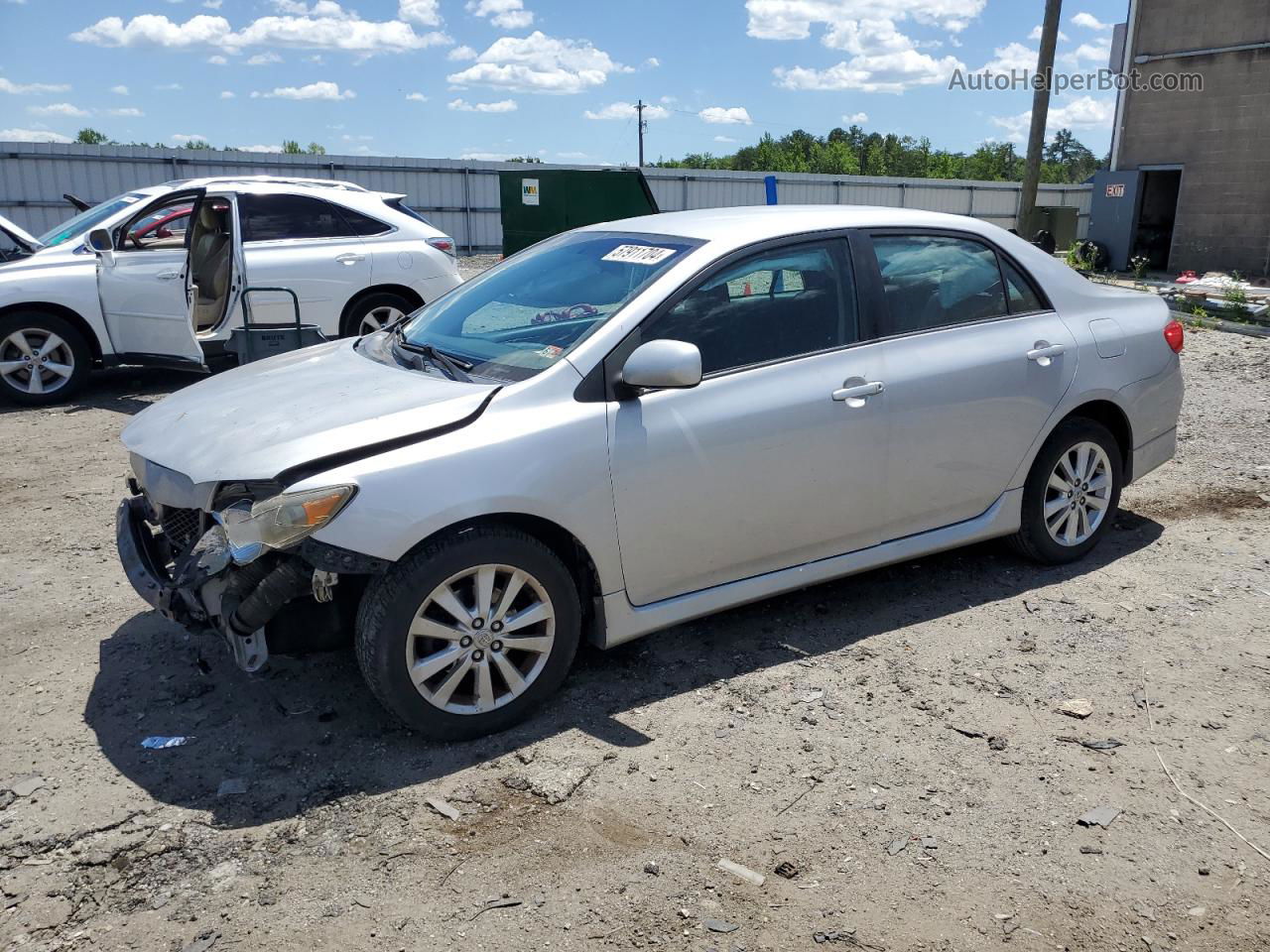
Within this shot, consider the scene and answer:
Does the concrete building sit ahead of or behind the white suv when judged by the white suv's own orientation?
behind

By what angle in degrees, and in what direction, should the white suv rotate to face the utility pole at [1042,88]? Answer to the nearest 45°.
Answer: approximately 180°

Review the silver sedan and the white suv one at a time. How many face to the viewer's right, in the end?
0

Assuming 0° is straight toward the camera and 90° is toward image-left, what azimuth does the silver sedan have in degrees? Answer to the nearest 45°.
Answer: approximately 45°

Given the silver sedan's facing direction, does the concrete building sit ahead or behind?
behind

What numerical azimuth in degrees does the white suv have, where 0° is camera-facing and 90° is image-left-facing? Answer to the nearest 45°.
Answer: approximately 90°

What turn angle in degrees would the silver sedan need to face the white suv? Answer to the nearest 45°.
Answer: approximately 90° to its right
